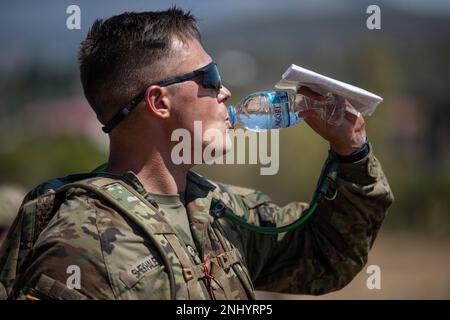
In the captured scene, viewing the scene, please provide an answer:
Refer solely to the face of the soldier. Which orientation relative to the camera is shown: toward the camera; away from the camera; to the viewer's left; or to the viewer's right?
to the viewer's right

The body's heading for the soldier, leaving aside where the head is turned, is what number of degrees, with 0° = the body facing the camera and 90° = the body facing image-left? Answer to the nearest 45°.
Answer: approximately 315°
